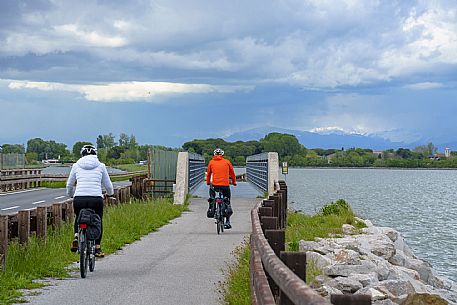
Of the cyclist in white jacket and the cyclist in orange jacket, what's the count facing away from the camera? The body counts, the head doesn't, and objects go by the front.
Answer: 2

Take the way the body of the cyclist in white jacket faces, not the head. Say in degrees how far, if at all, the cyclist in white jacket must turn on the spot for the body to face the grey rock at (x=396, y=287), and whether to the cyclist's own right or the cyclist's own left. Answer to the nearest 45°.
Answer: approximately 90° to the cyclist's own right

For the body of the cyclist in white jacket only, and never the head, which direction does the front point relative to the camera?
away from the camera

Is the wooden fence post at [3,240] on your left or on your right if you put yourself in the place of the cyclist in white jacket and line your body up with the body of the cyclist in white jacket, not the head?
on your left

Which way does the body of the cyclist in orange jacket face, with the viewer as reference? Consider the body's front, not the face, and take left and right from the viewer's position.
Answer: facing away from the viewer

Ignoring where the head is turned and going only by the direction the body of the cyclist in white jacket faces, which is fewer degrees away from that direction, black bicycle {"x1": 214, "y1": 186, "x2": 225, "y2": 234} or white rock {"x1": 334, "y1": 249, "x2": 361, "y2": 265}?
the black bicycle

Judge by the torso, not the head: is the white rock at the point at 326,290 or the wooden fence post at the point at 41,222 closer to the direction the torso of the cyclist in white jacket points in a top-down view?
the wooden fence post

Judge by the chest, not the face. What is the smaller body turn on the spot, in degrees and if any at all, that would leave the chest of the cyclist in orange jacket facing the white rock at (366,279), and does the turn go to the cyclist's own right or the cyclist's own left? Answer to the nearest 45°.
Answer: approximately 135° to the cyclist's own right

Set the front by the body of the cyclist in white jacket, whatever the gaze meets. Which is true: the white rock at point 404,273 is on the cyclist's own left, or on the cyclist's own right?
on the cyclist's own right

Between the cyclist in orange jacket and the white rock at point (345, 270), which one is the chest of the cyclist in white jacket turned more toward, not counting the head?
the cyclist in orange jacket

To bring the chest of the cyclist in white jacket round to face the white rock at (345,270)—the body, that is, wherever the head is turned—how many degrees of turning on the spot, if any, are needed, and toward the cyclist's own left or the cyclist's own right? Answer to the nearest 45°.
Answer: approximately 90° to the cyclist's own right
